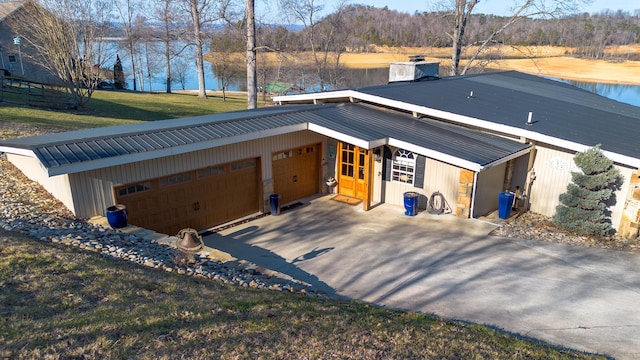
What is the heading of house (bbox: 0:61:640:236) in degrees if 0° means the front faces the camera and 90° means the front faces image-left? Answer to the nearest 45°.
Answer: approximately 45°

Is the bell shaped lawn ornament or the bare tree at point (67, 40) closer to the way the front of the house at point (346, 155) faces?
the bell shaped lawn ornament

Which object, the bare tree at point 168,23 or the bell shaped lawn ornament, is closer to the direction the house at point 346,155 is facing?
the bell shaped lawn ornament

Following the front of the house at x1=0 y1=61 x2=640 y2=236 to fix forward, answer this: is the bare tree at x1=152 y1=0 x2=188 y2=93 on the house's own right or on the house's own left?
on the house's own right

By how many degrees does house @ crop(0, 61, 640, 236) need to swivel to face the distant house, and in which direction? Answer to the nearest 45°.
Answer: approximately 90° to its right

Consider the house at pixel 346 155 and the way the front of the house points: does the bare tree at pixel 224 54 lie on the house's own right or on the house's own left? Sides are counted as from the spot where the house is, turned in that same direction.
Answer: on the house's own right

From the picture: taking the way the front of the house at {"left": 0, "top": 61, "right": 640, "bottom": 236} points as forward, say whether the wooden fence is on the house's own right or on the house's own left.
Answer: on the house's own right

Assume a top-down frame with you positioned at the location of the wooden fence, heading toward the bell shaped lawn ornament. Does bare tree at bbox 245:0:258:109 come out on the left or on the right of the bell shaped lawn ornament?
left

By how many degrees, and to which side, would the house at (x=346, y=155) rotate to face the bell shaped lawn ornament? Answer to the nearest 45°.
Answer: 0° — it already faces it

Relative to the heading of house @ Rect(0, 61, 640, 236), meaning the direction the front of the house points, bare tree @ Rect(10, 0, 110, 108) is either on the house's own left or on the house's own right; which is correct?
on the house's own right
